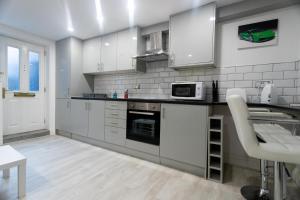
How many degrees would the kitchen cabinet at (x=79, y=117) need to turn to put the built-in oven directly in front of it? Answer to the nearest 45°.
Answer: approximately 90° to its left

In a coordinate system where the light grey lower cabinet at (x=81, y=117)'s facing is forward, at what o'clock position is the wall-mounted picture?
The wall-mounted picture is roughly at 9 o'clock from the light grey lower cabinet.

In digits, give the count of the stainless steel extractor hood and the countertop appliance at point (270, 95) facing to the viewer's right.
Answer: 0

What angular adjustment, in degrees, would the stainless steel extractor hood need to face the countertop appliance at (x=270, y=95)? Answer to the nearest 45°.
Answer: approximately 90° to its left

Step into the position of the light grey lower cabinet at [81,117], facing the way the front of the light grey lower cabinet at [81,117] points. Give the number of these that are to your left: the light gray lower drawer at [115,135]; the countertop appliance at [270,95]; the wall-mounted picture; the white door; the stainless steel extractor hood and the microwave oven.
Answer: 5

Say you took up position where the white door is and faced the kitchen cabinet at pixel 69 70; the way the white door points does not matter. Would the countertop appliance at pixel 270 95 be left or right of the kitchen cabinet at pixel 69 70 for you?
right

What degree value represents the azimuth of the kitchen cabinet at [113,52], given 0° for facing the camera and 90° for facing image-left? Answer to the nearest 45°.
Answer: approximately 45°

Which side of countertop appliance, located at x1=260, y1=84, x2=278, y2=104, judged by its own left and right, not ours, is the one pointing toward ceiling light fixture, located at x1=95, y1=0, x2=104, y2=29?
right

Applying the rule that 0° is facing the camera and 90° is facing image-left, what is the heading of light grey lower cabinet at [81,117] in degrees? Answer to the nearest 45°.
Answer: approximately 45°

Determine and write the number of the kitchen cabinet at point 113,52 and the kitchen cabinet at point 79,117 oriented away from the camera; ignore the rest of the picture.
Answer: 0

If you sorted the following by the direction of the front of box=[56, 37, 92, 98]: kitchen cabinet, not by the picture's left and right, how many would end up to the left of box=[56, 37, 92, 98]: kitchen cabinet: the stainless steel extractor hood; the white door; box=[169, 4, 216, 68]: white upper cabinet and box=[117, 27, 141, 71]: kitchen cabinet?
3

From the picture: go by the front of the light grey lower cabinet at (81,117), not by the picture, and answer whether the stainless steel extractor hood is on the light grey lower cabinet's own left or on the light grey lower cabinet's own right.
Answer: on the light grey lower cabinet's own left
